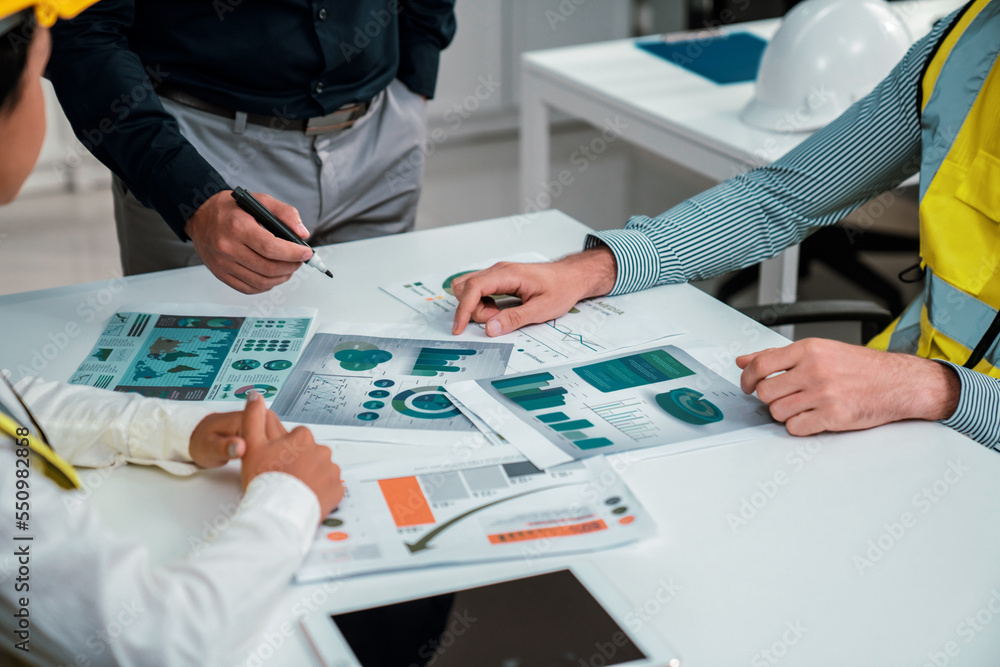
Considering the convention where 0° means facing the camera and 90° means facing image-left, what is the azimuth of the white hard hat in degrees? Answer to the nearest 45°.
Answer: approximately 45°

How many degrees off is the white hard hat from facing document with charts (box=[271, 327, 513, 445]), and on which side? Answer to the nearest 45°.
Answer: approximately 45° to its left

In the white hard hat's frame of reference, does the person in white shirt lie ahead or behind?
ahead

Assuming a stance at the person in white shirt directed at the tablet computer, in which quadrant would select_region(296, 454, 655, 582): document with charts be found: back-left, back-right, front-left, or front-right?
front-left

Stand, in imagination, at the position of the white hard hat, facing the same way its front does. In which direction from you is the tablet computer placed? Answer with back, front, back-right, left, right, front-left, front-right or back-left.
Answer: front-left

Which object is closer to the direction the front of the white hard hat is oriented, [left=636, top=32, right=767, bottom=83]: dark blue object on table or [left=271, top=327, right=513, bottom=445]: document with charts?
the document with charts

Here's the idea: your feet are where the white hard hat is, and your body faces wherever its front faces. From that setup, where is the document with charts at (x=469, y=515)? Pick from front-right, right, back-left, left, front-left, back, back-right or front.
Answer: front-left

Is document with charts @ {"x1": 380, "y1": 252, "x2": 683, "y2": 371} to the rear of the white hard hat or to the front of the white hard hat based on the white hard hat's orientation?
to the front
